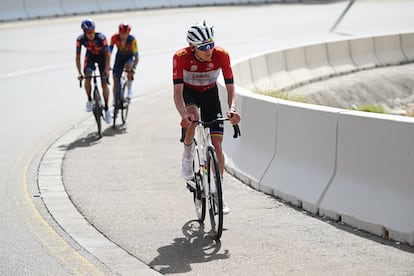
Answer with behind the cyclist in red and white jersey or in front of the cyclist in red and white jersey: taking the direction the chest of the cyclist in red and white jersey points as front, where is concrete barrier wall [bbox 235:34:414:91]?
behind

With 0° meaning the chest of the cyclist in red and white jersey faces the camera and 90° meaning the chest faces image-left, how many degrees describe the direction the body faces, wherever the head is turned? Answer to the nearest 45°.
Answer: approximately 0°

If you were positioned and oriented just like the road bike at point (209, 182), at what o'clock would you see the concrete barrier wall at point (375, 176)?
The concrete barrier wall is roughly at 9 o'clock from the road bike.

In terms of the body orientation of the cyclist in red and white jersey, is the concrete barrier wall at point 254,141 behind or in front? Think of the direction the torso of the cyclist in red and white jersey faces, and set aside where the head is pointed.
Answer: behind
